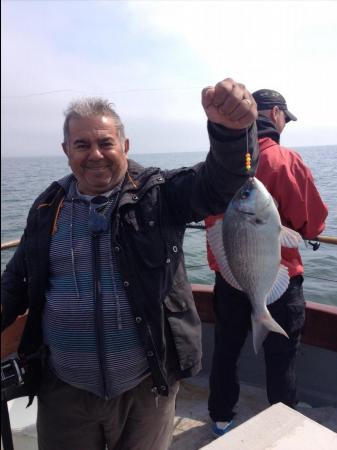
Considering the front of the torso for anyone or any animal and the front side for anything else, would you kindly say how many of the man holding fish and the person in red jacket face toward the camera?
1

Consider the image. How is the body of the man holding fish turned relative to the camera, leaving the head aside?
toward the camera

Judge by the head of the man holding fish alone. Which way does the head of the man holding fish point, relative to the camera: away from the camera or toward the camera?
toward the camera

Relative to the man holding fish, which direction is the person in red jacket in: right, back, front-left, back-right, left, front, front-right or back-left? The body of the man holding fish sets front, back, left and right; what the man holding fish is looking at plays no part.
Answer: back-left

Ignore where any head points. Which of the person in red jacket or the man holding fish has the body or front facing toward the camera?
the man holding fish
